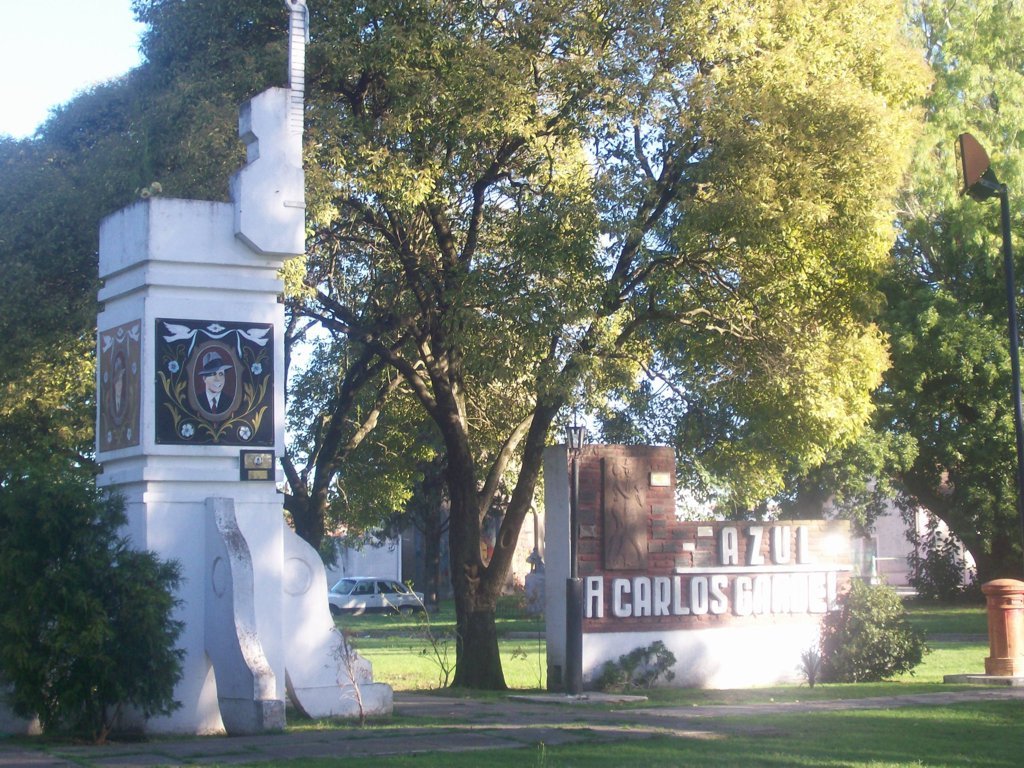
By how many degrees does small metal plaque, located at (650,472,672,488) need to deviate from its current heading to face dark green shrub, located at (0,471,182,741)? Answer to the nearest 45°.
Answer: approximately 45° to its right

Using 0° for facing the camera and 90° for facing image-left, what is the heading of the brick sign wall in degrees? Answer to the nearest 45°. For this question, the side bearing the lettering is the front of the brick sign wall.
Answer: approximately 0°
